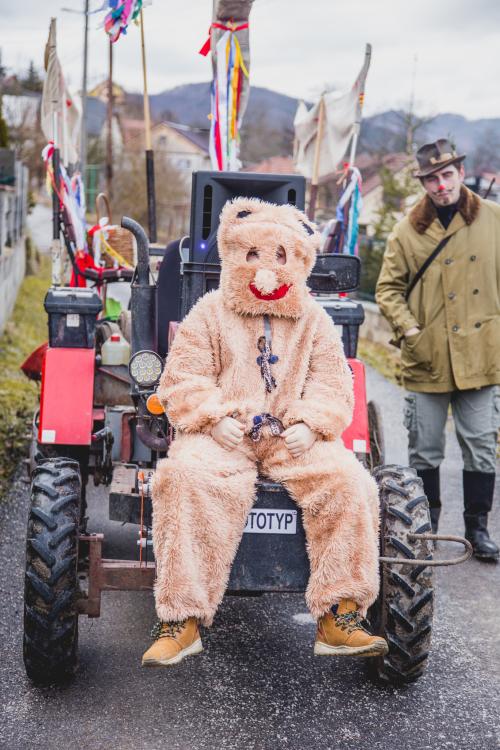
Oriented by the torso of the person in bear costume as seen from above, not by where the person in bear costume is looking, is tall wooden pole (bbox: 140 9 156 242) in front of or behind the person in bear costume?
behind

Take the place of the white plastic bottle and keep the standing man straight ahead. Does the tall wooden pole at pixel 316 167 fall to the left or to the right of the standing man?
left

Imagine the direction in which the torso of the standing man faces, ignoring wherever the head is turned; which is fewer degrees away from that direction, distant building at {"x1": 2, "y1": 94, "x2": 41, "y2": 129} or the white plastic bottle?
the white plastic bottle

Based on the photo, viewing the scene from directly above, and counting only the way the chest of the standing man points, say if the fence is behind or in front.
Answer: behind

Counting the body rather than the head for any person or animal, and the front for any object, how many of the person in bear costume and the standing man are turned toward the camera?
2

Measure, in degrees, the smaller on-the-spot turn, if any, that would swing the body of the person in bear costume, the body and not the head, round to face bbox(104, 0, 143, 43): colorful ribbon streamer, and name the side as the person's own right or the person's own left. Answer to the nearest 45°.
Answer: approximately 180°

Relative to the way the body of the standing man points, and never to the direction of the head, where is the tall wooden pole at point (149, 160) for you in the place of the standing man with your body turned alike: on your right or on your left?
on your right

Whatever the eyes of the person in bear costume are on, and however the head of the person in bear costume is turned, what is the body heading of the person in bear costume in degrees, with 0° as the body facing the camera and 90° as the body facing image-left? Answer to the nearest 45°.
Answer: approximately 0°

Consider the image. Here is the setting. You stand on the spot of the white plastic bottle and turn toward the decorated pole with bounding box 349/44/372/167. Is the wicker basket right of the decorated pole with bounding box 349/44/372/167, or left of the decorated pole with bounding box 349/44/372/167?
left

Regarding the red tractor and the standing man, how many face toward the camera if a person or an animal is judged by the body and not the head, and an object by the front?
2

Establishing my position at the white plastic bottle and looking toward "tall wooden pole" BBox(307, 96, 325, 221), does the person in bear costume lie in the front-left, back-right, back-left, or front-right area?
back-right
